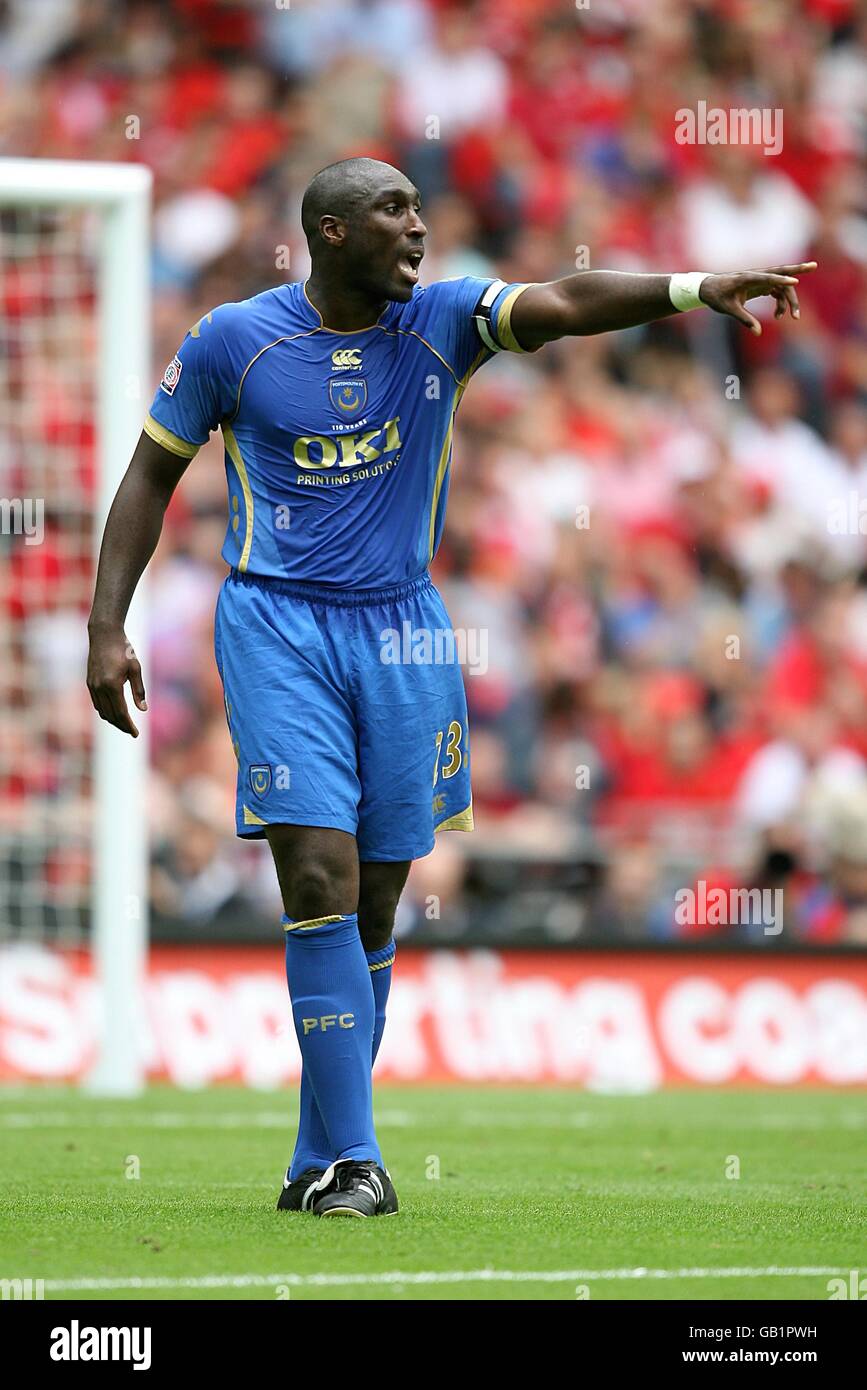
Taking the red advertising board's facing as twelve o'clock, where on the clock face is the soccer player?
The soccer player is roughly at 12 o'clock from the red advertising board.

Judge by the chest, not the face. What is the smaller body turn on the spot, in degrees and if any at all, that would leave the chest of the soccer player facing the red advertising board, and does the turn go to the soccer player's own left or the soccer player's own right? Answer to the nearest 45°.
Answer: approximately 180°

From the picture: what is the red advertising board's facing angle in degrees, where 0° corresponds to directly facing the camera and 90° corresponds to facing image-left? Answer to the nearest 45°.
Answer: approximately 0°

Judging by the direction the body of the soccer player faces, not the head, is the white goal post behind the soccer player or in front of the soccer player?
behind

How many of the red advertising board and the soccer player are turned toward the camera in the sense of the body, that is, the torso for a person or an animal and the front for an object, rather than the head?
2
